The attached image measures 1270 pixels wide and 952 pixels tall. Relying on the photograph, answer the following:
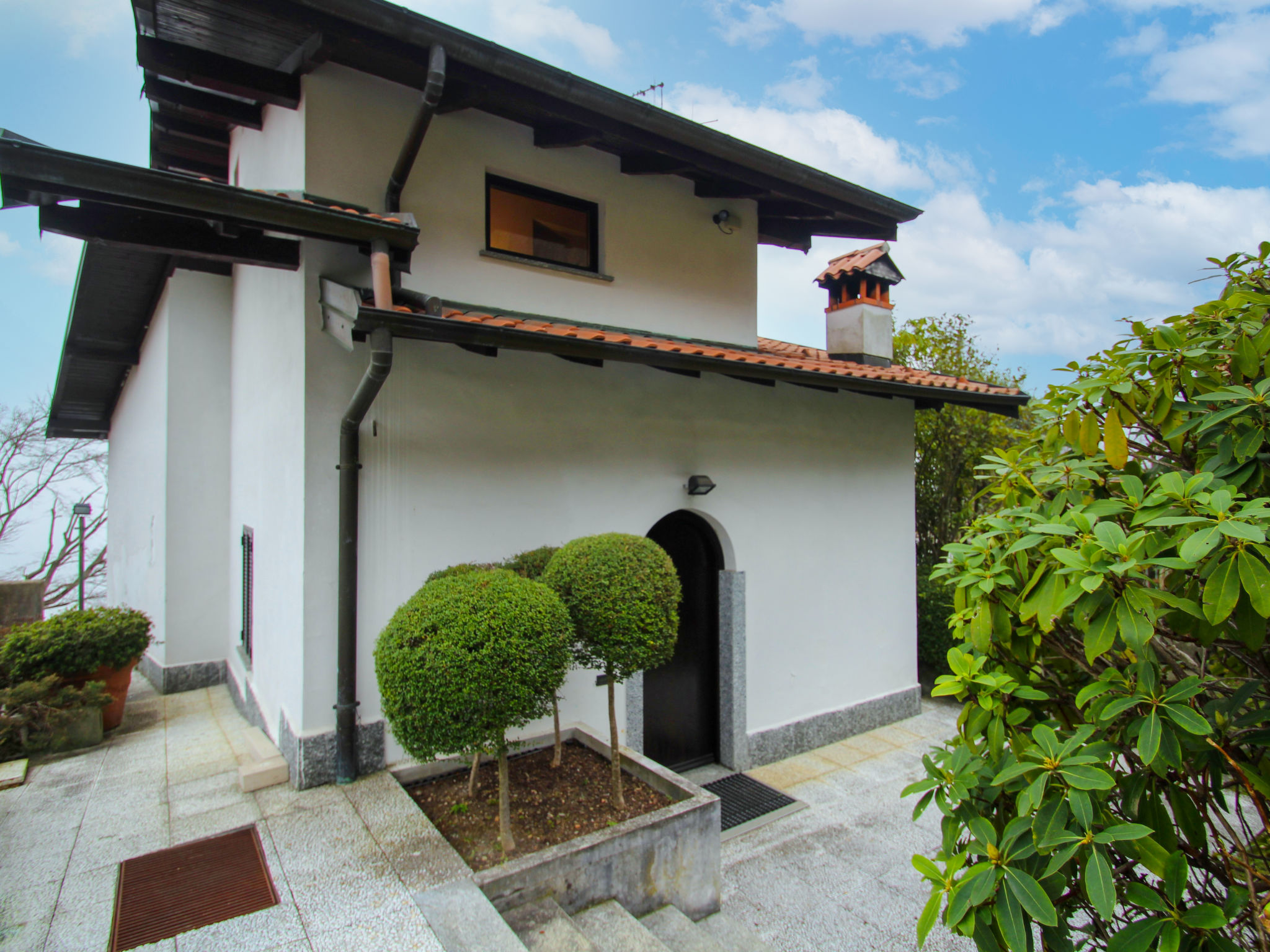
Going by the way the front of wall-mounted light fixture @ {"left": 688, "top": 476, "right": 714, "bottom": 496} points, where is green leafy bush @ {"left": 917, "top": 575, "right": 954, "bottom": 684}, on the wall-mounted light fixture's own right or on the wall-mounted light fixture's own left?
on the wall-mounted light fixture's own left

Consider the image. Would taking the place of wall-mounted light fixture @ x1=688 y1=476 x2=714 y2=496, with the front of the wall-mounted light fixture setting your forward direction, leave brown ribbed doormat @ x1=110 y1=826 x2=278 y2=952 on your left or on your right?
on your right

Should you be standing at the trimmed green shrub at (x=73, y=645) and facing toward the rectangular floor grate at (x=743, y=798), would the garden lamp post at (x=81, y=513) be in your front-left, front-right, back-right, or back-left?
back-left

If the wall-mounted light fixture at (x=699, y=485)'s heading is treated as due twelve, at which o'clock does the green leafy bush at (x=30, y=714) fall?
The green leafy bush is roughly at 4 o'clock from the wall-mounted light fixture.

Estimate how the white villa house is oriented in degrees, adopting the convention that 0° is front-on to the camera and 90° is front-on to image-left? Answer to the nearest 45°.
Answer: approximately 315°

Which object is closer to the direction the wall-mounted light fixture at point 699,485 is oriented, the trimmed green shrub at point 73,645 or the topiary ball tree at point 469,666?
the topiary ball tree

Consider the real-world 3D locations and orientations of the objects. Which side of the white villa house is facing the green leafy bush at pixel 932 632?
left

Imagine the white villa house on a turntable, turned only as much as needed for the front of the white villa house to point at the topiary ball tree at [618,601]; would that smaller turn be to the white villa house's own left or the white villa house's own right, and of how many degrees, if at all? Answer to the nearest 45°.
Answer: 0° — it already faces it
